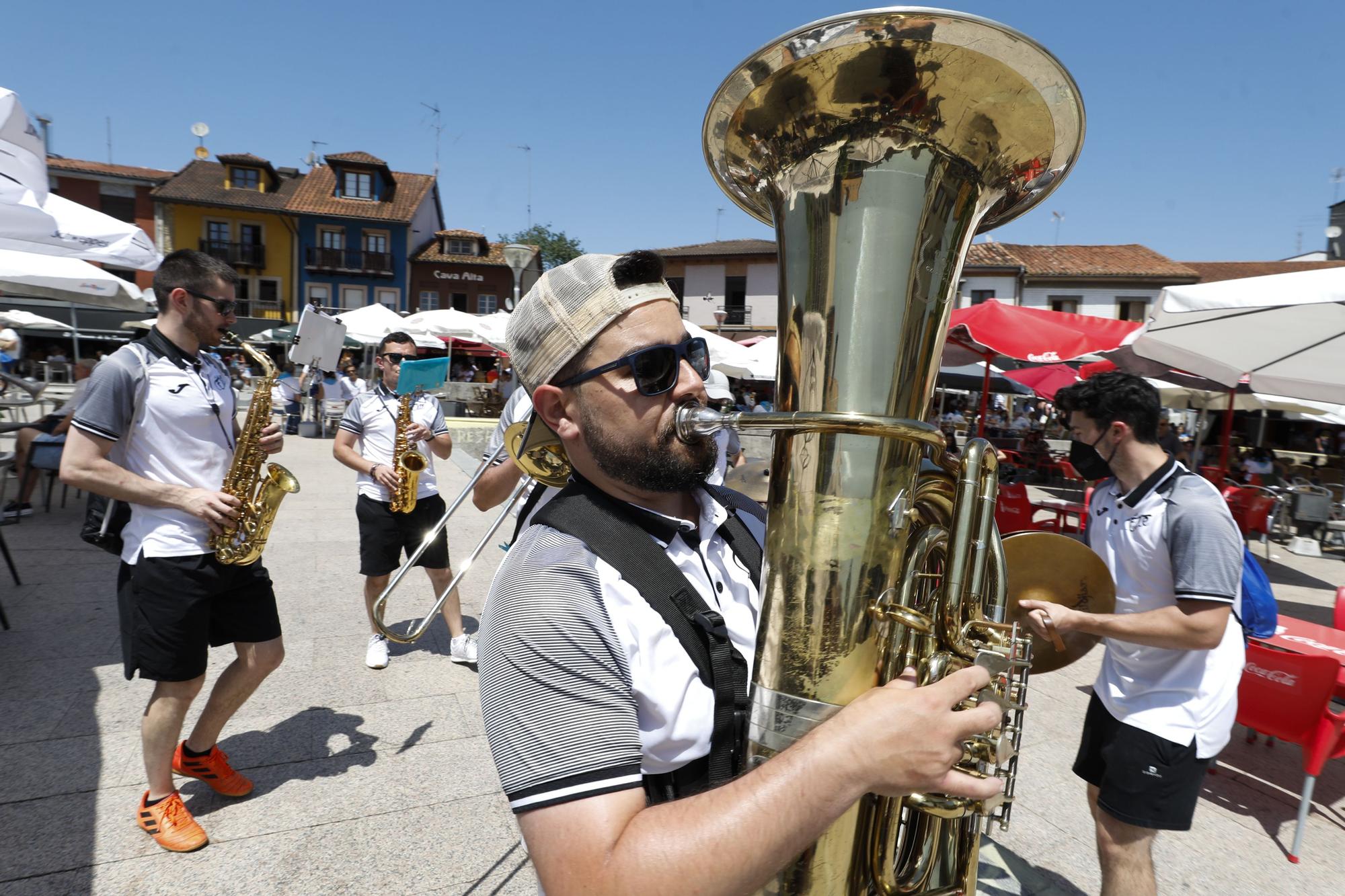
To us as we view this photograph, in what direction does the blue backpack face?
facing to the right of the viewer

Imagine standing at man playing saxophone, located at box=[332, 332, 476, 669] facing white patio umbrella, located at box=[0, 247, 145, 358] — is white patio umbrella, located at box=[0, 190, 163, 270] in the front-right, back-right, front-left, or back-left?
front-left

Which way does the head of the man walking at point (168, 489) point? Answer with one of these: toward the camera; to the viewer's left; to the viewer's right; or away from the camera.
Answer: to the viewer's right

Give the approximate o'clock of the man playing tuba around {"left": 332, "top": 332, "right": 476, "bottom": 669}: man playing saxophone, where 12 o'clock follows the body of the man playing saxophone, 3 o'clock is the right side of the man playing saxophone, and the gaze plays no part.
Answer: The man playing tuba is roughly at 12 o'clock from the man playing saxophone.

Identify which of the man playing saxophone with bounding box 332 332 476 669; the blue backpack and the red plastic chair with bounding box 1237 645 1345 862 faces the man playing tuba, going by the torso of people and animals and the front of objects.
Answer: the man playing saxophone

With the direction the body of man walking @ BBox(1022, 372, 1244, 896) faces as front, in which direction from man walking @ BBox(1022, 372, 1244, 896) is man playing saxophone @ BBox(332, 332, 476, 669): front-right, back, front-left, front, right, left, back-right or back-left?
front-right

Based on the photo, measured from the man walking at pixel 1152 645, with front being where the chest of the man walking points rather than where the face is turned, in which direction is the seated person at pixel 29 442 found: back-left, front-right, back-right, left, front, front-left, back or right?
front-right

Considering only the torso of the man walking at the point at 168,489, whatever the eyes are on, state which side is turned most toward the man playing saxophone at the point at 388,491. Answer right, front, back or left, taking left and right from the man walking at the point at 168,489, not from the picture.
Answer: left

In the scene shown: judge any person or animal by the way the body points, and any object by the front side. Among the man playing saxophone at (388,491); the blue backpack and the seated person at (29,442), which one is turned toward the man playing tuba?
the man playing saxophone

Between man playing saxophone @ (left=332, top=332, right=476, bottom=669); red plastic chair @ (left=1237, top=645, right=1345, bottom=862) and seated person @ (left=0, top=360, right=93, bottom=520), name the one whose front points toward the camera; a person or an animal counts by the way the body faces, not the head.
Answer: the man playing saxophone
